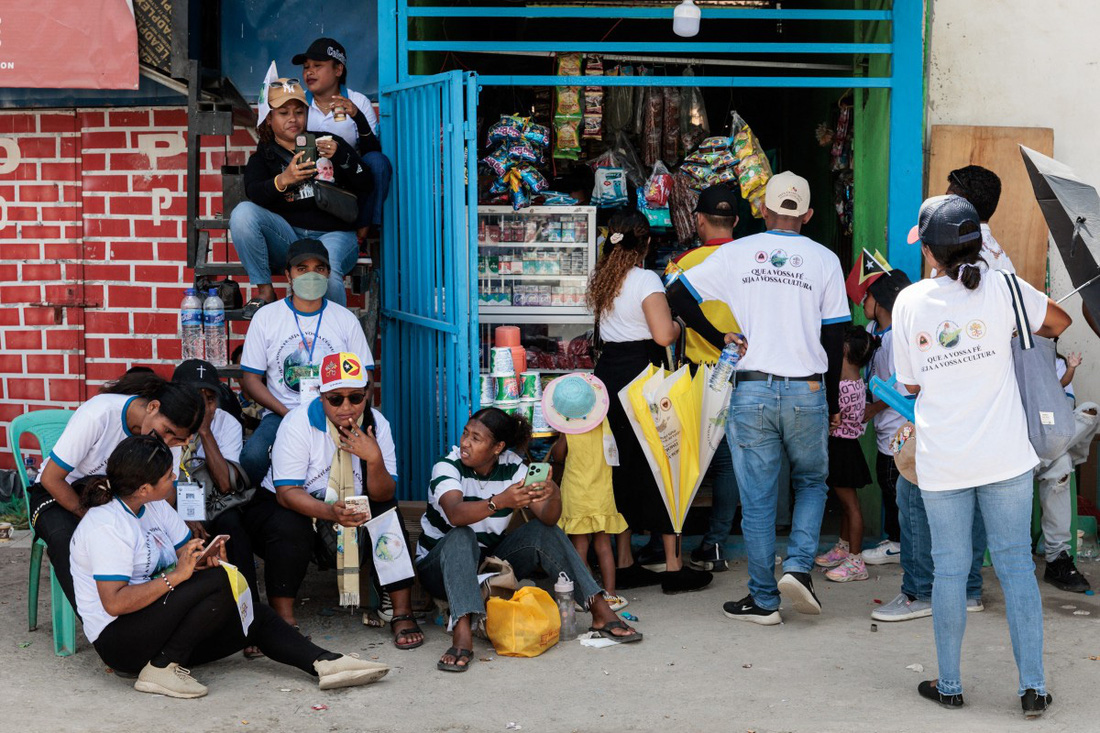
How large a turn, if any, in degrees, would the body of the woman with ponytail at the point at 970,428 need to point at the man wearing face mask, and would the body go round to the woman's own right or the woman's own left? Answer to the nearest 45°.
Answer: approximately 90° to the woman's own left

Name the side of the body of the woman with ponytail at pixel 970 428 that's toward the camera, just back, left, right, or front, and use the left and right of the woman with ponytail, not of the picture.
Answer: back

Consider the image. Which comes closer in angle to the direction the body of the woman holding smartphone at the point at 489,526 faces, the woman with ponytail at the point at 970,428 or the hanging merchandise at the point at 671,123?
the woman with ponytail

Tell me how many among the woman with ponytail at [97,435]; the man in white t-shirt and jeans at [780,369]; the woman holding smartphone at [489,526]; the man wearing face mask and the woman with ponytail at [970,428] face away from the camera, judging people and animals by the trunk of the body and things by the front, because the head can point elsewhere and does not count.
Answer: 2

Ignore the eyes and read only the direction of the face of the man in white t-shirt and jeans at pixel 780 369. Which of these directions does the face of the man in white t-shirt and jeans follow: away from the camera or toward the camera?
away from the camera

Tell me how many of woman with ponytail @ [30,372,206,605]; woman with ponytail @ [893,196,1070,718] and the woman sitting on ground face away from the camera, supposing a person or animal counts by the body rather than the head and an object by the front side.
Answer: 1

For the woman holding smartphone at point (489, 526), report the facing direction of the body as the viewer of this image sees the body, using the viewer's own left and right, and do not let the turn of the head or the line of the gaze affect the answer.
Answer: facing the viewer and to the right of the viewer

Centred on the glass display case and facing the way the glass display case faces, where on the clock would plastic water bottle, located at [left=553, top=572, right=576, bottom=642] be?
The plastic water bottle is roughly at 12 o'clock from the glass display case.

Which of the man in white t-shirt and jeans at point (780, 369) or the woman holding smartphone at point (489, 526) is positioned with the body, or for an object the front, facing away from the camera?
the man in white t-shirt and jeans

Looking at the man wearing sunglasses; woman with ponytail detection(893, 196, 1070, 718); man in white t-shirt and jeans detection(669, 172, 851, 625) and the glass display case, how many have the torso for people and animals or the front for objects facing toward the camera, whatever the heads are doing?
2

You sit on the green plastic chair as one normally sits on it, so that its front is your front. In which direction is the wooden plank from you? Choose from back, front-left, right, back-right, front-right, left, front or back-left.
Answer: front-left

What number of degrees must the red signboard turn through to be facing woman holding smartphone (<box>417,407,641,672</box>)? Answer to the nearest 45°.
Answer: approximately 45° to its left

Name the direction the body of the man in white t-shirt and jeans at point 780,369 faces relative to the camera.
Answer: away from the camera
